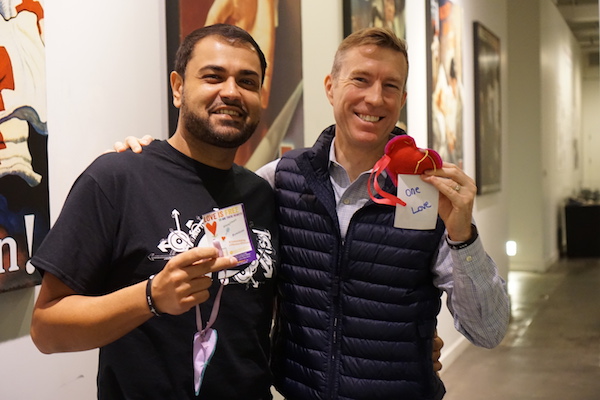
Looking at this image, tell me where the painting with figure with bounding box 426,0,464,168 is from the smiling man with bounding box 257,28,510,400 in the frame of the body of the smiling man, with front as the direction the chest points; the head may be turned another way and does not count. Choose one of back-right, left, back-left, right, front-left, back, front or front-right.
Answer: back

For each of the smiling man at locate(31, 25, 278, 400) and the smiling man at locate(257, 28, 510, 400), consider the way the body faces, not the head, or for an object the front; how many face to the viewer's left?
0

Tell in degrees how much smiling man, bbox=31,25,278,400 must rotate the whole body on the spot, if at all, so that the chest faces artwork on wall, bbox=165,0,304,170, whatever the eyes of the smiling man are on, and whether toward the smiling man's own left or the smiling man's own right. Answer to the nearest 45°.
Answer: approximately 135° to the smiling man's own left

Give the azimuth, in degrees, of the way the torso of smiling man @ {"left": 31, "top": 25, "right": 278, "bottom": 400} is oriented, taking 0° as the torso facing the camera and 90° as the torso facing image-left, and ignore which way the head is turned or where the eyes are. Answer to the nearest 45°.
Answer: approximately 315°
